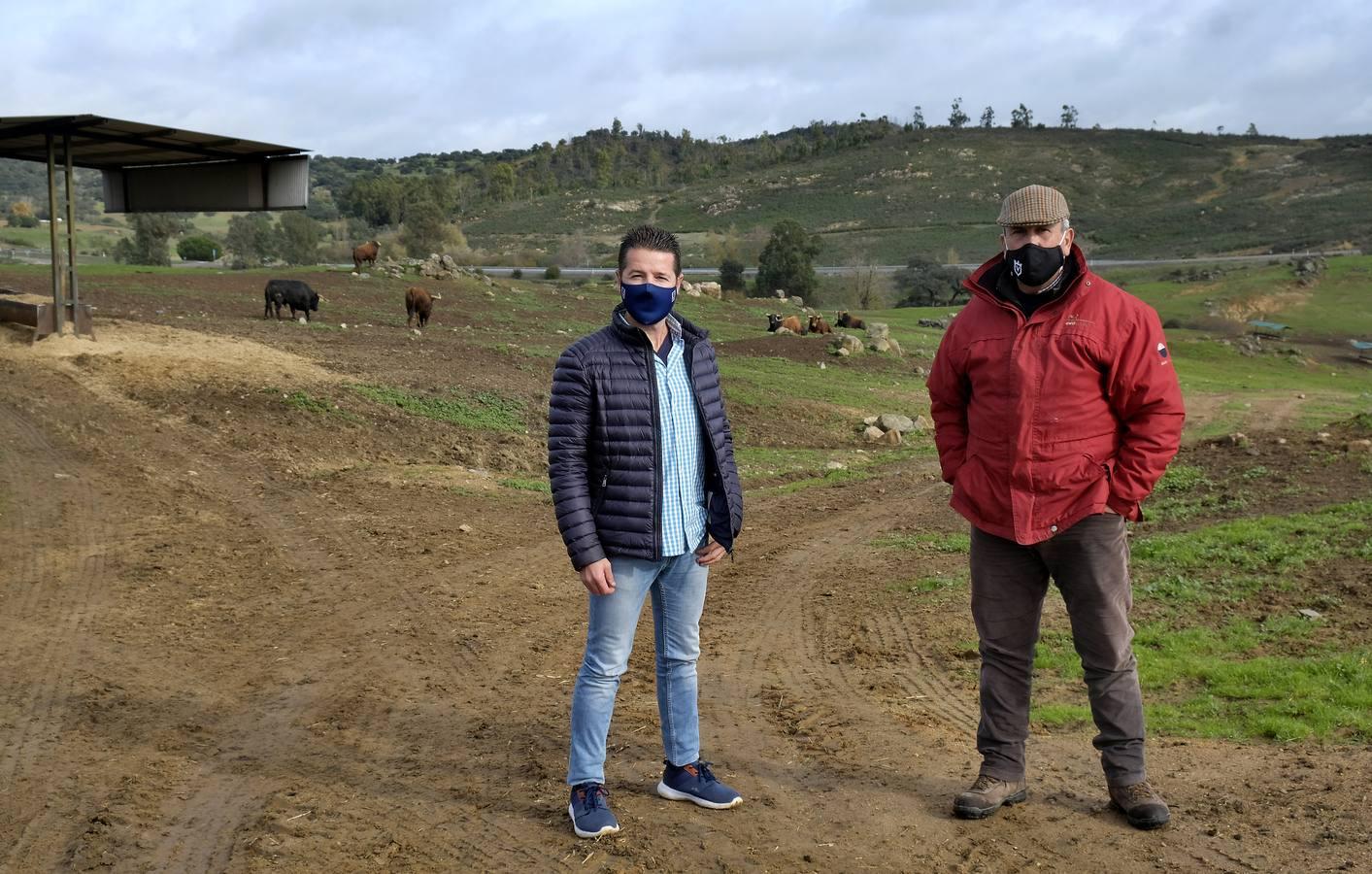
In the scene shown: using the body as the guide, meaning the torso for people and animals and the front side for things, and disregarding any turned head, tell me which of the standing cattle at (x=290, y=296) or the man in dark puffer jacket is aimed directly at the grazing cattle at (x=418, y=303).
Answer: the standing cattle at (x=290, y=296)

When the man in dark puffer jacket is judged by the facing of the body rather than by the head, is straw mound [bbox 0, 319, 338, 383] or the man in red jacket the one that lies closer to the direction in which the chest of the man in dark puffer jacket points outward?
the man in red jacket

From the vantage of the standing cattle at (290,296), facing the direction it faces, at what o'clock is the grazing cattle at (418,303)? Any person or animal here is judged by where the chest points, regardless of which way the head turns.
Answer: the grazing cattle at (418,303) is roughly at 12 o'clock from the standing cattle at (290,296).

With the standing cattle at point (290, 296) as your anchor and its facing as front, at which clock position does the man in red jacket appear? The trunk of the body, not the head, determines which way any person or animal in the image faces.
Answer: The man in red jacket is roughly at 3 o'clock from the standing cattle.

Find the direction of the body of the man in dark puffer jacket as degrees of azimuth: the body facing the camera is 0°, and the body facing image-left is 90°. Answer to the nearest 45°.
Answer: approximately 315°

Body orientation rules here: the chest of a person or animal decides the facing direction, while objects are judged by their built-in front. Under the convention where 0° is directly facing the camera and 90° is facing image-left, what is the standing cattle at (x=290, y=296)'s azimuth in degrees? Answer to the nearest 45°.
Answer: approximately 270°

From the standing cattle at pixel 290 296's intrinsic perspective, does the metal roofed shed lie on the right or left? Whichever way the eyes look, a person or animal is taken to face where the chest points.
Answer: on its right
